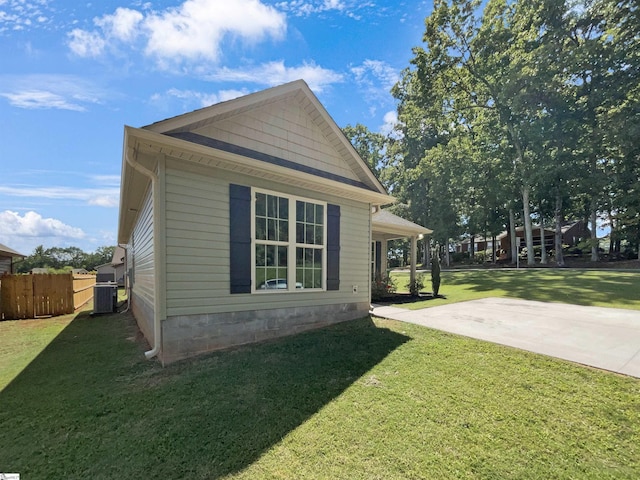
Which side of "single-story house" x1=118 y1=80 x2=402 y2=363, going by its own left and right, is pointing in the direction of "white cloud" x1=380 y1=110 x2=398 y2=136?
left

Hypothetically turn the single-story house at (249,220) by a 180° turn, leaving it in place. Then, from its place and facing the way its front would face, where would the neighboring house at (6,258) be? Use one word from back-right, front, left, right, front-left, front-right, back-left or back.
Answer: front

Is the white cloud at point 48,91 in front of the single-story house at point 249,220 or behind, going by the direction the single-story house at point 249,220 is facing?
behind

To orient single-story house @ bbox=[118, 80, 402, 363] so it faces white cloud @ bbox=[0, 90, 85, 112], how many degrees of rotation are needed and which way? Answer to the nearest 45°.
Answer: approximately 180°

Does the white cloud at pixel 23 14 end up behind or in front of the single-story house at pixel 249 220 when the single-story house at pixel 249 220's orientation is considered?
behind

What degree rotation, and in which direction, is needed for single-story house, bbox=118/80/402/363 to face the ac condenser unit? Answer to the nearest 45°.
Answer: approximately 180°

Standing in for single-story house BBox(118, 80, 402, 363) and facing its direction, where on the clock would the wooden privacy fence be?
The wooden privacy fence is roughly at 6 o'clock from the single-story house.

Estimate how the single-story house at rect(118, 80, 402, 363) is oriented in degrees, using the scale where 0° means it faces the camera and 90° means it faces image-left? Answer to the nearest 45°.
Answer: approximately 315°
